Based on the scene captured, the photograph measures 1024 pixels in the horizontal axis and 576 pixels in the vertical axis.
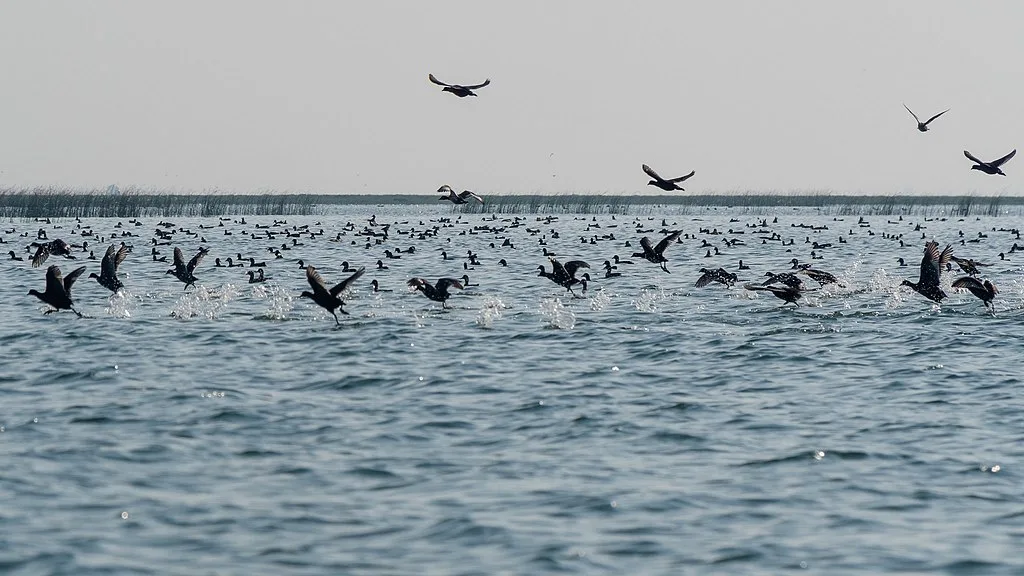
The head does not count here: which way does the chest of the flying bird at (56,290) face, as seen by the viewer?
to the viewer's left

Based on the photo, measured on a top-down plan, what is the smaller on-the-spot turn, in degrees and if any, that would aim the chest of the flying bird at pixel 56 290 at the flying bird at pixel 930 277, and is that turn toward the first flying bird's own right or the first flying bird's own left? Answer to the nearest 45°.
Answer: approximately 180°

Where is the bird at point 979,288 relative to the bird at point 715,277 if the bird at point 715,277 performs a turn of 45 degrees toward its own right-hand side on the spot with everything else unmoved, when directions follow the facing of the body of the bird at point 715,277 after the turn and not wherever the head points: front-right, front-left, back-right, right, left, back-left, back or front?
back

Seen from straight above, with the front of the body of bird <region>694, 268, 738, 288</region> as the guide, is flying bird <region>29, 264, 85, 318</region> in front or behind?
in front

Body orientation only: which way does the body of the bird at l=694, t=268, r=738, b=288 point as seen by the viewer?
to the viewer's left

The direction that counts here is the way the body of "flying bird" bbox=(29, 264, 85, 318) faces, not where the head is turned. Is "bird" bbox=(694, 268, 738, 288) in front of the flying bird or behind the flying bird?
behind

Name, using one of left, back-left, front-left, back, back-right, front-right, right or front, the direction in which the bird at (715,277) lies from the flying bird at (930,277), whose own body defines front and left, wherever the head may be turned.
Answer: front-right

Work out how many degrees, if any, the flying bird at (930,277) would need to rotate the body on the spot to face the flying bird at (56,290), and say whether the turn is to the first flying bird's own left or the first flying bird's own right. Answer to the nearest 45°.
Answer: approximately 45° to the first flying bird's own left

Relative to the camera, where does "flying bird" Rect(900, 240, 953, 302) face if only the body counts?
to the viewer's left
